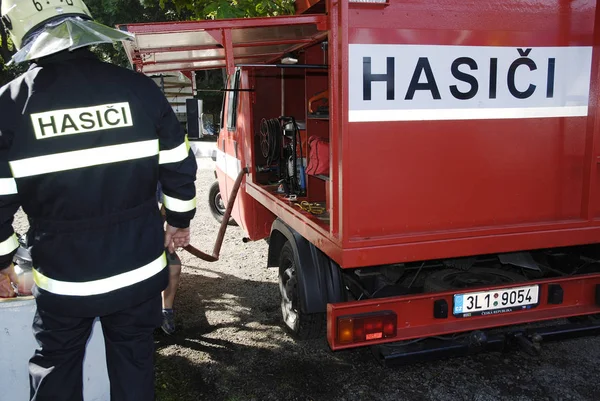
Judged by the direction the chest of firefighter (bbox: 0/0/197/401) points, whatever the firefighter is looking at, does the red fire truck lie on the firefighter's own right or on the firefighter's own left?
on the firefighter's own right

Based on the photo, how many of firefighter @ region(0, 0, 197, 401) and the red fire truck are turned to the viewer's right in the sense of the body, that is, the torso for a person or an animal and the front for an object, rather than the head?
0

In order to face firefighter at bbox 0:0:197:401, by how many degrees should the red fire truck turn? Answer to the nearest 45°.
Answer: approximately 90° to its left

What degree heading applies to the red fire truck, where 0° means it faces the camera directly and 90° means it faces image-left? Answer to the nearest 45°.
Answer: approximately 135°

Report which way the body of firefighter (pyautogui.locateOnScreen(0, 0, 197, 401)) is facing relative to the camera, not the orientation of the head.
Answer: away from the camera
